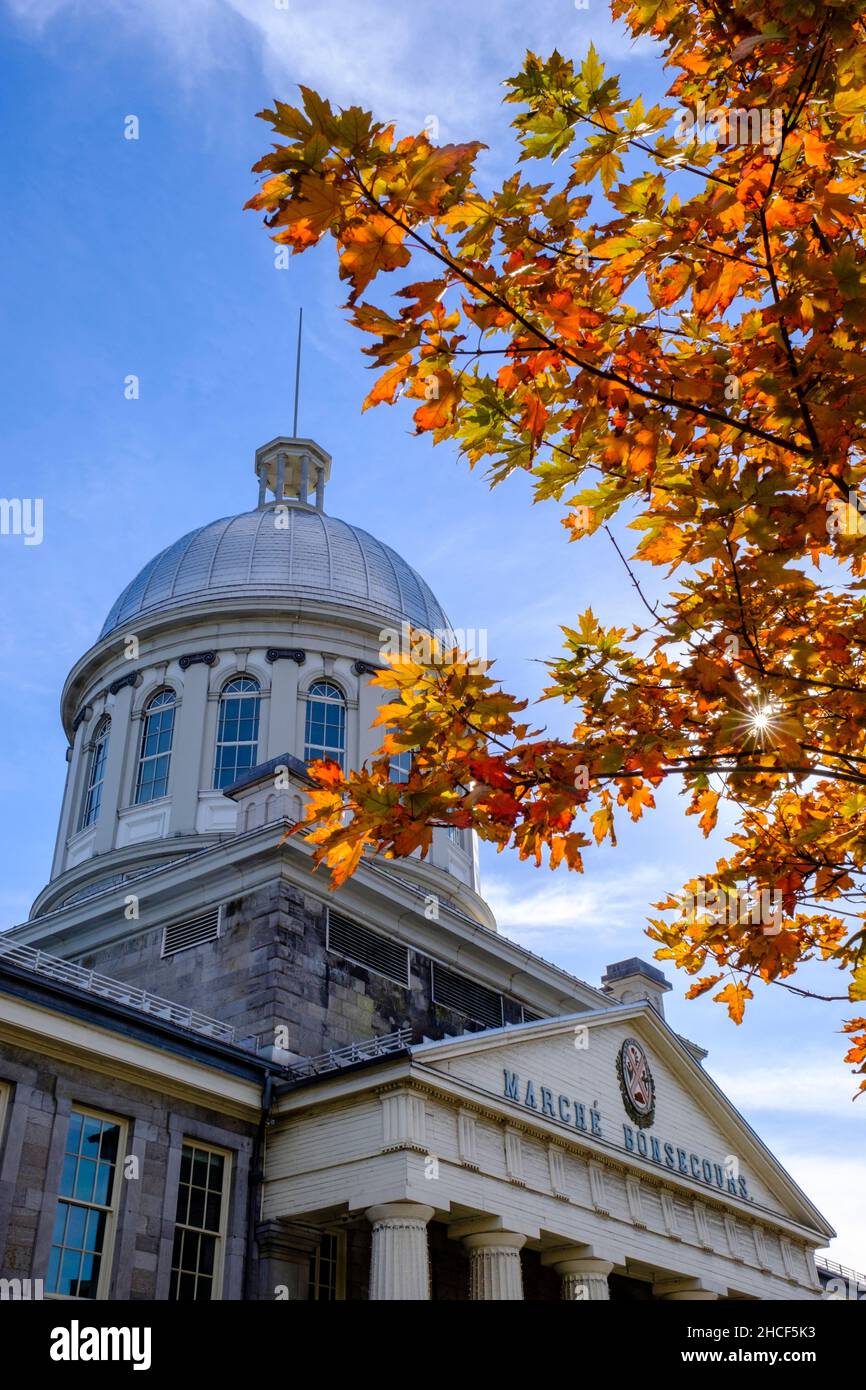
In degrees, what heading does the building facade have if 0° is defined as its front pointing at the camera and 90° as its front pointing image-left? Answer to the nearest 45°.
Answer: approximately 315°
